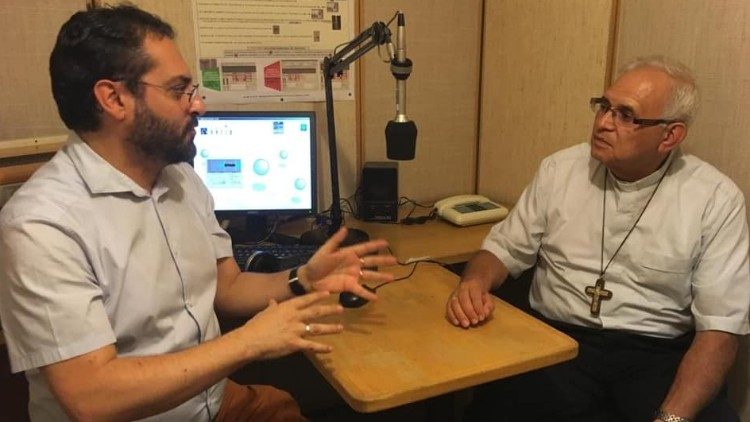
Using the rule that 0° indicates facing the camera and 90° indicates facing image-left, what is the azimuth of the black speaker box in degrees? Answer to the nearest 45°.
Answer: approximately 0°

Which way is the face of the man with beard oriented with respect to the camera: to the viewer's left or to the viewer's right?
to the viewer's right

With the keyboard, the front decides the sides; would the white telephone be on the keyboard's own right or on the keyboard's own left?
on the keyboard's own left

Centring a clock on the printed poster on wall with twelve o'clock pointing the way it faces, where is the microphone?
The microphone is roughly at 11 o'clock from the printed poster on wall.

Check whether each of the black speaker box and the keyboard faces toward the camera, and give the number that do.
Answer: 2

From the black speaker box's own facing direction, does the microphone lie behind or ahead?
ahead
